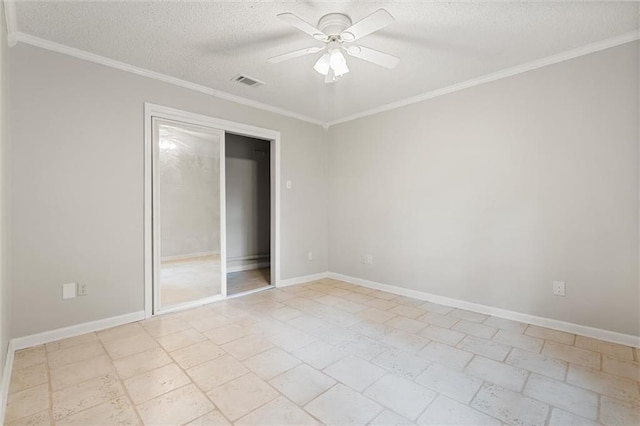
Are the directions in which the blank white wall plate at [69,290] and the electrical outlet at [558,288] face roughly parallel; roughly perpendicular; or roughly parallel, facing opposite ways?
roughly perpendicular

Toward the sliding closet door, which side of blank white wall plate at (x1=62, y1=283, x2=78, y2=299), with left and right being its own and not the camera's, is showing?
left

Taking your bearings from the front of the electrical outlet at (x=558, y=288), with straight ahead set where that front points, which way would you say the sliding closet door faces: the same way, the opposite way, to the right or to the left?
to the left

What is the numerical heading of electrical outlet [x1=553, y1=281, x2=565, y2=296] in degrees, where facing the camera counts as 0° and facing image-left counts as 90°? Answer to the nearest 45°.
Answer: approximately 0°

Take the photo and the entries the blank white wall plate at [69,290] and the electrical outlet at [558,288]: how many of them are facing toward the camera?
2

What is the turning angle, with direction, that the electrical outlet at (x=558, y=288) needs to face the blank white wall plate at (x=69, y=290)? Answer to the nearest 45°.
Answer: approximately 45° to its right

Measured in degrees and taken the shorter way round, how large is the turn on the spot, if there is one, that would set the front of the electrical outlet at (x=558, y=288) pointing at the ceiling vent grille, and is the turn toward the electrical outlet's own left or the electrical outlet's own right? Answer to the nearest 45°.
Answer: approximately 45° to the electrical outlet's own right

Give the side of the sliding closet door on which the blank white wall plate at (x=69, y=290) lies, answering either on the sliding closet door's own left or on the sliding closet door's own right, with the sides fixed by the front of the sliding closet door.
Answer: on the sliding closet door's own right
